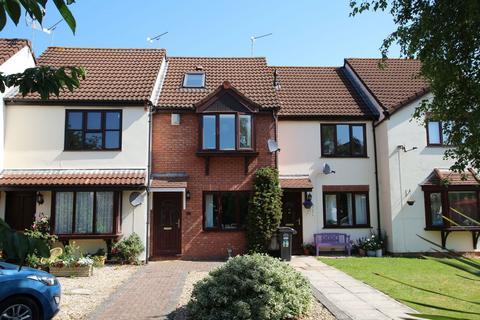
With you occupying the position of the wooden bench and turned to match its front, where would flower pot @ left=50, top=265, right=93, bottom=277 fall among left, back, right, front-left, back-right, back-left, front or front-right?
front-right

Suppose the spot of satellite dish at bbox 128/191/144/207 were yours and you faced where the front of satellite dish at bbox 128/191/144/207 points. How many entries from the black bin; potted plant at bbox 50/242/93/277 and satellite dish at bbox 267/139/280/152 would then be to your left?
2

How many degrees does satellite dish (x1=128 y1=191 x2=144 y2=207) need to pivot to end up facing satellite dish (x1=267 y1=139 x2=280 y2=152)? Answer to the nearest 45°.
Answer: approximately 90° to its left

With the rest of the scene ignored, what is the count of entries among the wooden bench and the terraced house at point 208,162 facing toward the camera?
2

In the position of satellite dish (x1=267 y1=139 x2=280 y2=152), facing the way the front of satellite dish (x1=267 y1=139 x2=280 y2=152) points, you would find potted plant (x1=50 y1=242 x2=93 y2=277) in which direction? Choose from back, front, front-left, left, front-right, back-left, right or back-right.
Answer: right

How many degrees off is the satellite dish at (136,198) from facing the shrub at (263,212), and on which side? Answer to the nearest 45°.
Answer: approximately 90° to its left

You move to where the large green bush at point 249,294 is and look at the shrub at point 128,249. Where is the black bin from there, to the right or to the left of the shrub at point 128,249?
right

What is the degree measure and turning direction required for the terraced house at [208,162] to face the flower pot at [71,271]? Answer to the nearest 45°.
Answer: approximately 45° to its right
